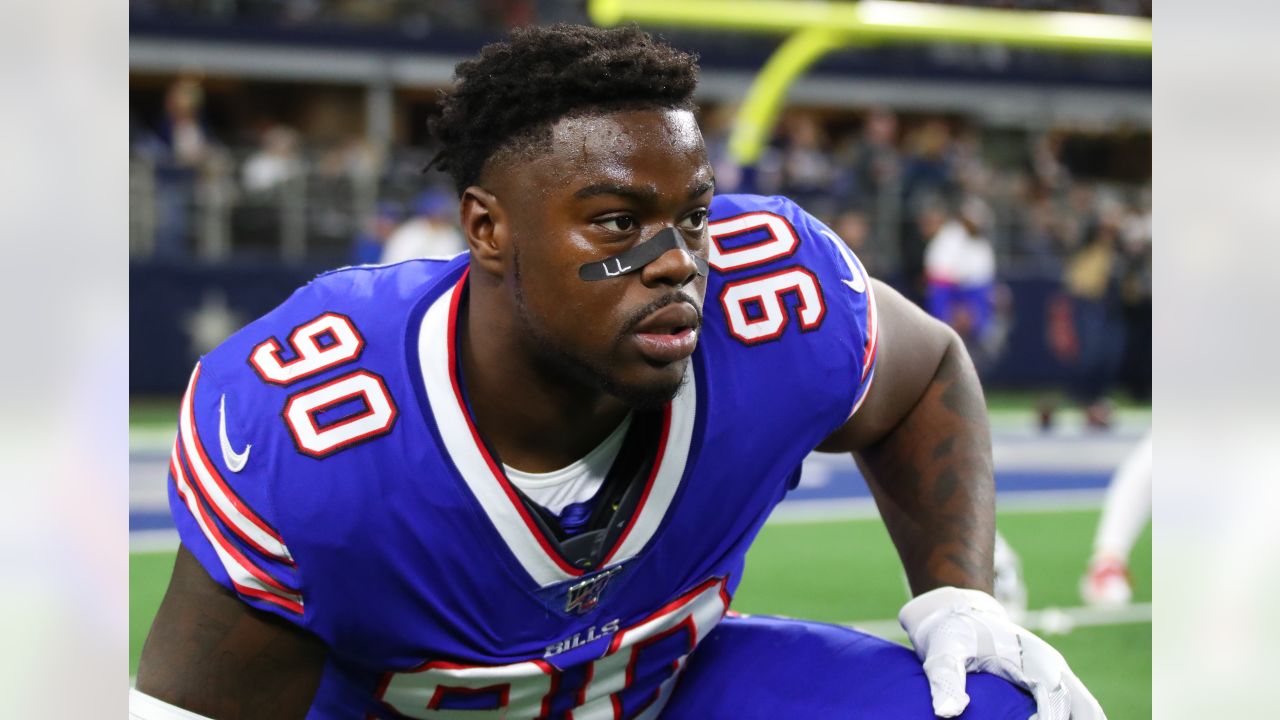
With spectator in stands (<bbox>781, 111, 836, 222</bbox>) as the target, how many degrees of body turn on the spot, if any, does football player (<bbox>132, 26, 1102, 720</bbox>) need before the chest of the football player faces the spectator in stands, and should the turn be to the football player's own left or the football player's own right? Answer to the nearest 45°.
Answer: approximately 135° to the football player's own left

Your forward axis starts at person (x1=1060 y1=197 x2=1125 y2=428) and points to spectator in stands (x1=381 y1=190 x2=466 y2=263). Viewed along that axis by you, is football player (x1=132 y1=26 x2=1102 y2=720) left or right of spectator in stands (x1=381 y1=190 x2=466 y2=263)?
left

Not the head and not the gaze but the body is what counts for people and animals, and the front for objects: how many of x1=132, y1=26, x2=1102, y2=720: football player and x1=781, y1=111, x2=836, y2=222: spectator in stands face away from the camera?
0

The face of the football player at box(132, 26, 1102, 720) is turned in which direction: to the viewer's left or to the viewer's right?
to the viewer's right

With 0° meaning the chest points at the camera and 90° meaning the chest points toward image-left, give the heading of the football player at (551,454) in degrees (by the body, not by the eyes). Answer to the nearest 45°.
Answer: approximately 315°

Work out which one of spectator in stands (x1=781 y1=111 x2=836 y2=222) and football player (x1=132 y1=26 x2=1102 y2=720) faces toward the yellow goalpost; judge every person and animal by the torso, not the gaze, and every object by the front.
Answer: the spectator in stands

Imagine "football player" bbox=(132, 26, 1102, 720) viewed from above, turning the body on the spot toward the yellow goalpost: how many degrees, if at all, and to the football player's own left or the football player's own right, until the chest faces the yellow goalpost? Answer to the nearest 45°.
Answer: approximately 135° to the football player's own left

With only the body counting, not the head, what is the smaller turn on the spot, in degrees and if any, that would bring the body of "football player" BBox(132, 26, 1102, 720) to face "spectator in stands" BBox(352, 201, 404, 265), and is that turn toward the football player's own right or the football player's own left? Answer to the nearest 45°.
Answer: approximately 135° to the football player's own left

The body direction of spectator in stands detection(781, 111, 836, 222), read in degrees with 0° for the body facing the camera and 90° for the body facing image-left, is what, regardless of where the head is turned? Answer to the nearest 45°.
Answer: approximately 0°

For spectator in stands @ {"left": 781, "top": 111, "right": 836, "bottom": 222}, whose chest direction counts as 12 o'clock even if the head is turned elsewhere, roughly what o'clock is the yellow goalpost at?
The yellow goalpost is roughly at 12 o'clock from the spectator in stands.

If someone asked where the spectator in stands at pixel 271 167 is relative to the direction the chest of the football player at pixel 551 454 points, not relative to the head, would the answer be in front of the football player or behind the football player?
behind
